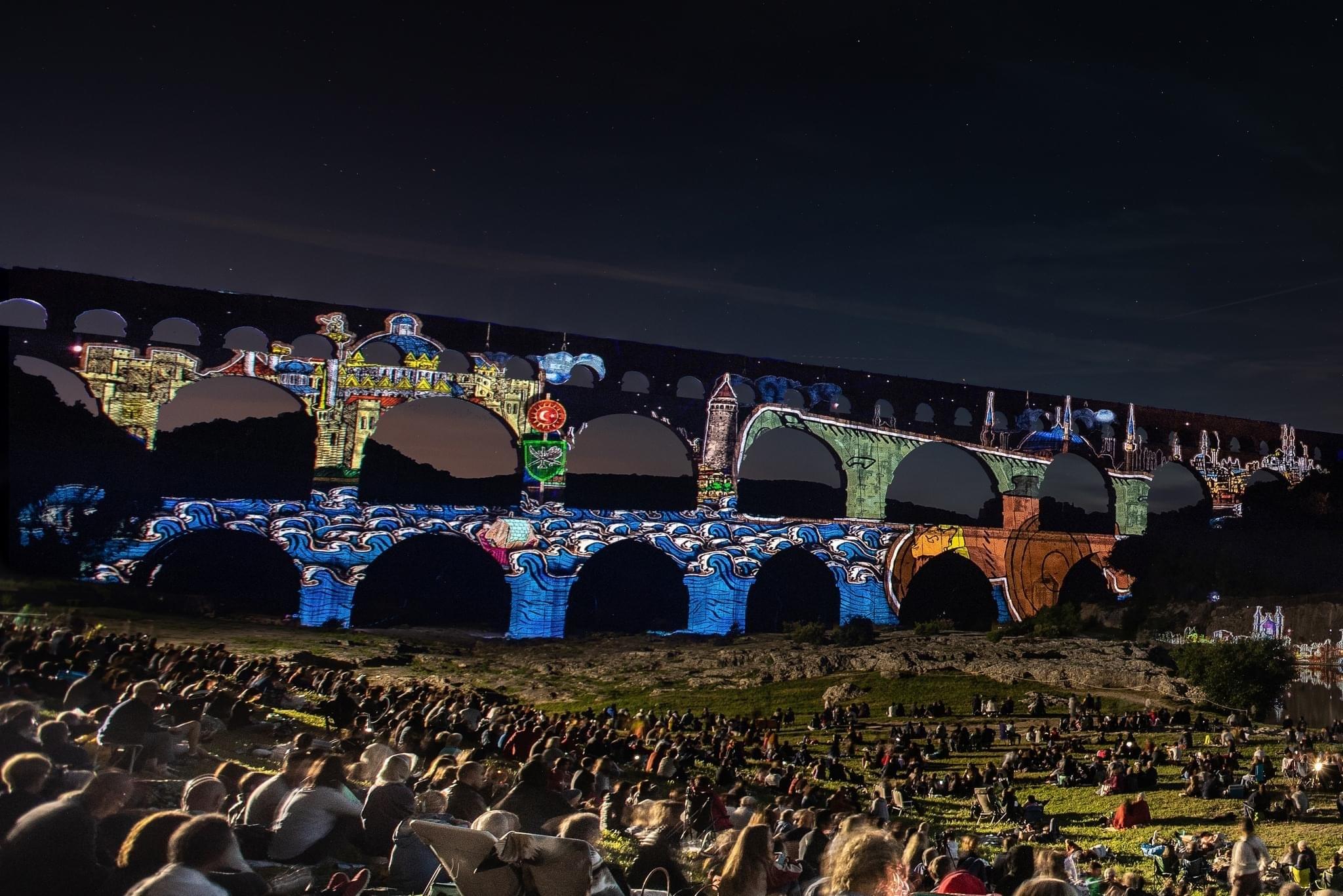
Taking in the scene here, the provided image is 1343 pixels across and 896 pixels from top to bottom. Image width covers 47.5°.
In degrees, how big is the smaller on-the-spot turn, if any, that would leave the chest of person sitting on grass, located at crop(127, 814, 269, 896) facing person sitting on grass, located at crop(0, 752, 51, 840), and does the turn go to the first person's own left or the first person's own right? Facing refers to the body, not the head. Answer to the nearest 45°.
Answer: approximately 90° to the first person's own left

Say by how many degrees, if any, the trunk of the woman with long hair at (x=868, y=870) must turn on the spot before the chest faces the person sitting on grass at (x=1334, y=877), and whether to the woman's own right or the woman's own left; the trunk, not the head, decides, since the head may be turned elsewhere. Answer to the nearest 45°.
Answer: approximately 45° to the woman's own right

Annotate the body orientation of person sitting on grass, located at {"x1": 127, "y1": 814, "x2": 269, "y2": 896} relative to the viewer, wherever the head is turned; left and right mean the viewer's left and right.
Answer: facing away from the viewer and to the right of the viewer

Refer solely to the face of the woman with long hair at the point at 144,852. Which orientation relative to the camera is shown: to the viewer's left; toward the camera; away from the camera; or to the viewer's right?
away from the camera

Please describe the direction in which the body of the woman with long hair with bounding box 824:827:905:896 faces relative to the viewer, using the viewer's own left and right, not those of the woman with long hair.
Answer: facing away from the viewer

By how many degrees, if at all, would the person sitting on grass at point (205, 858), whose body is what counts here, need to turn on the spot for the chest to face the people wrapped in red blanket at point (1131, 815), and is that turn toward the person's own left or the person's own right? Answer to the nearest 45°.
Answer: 0° — they already face them

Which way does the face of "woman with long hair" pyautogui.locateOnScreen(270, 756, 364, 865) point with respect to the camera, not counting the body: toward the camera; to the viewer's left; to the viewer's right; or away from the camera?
away from the camera
